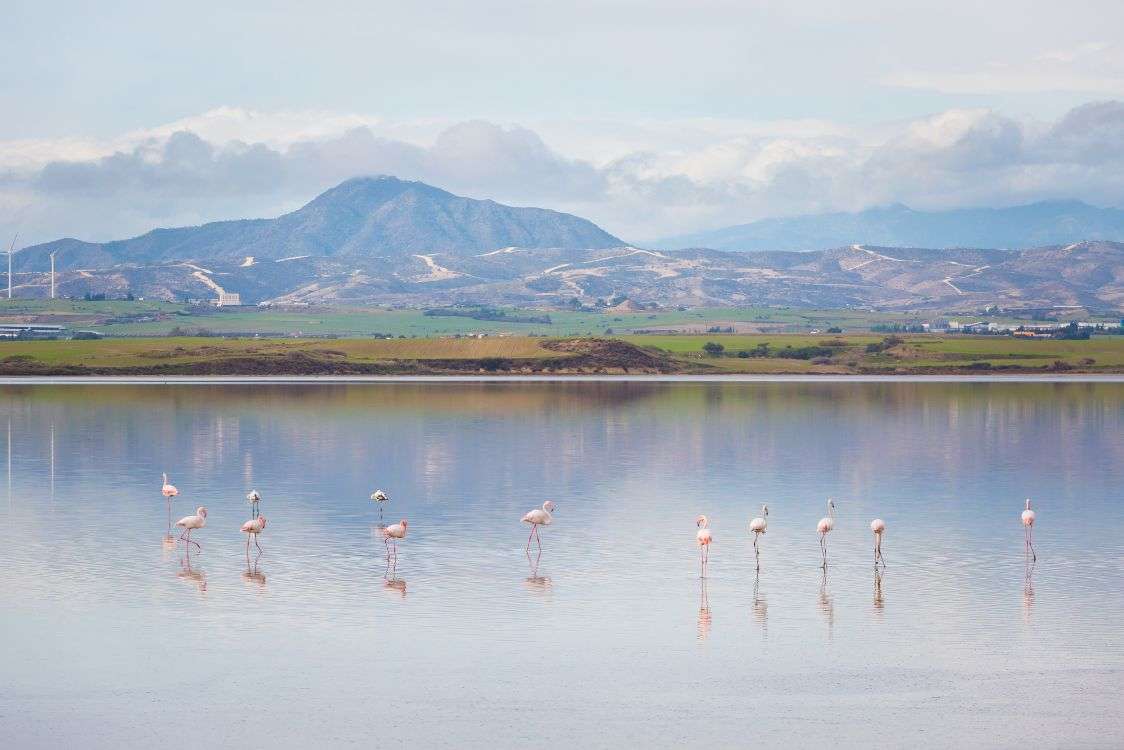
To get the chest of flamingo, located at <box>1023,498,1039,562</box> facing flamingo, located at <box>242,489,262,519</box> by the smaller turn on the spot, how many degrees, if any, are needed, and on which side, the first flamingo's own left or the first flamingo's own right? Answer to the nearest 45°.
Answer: approximately 90° to the first flamingo's own left

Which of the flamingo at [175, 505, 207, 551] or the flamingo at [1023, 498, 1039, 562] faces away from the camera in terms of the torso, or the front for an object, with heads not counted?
the flamingo at [1023, 498, 1039, 562]

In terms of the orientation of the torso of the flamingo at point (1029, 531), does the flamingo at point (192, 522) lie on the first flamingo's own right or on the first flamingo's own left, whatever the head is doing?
on the first flamingo's own left

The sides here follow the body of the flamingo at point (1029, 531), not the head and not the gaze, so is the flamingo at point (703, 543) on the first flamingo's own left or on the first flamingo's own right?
on the first flamingo's own left

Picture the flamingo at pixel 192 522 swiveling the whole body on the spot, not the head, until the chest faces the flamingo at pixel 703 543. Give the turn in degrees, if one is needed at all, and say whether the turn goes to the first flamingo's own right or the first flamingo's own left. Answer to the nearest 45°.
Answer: approximately 45° to the first flamingo's own right

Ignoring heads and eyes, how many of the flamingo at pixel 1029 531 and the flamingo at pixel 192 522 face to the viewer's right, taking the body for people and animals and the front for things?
1

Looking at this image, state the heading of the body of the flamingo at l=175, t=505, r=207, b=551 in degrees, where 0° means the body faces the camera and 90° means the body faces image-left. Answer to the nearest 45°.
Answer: approximately 270°

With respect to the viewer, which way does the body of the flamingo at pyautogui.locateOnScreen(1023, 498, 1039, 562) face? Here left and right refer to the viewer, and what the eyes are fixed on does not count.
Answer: facing away from the viewer

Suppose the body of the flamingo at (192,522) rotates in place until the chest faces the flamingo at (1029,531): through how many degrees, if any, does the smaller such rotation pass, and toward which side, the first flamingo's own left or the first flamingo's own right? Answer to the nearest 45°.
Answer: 0° — it already faces it
